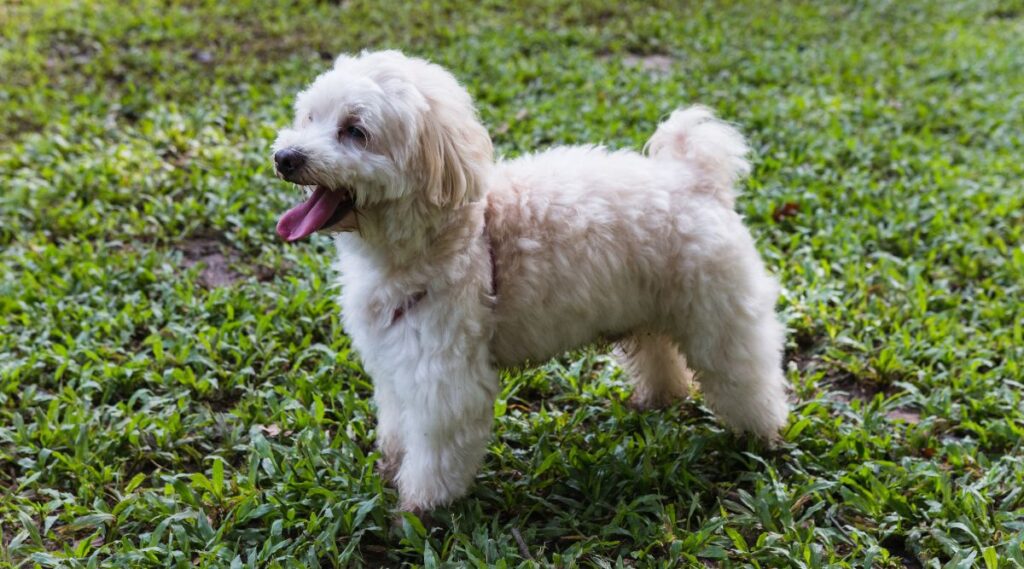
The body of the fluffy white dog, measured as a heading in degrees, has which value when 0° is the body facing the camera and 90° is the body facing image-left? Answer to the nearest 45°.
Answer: approximately 45°
